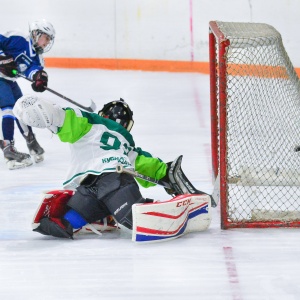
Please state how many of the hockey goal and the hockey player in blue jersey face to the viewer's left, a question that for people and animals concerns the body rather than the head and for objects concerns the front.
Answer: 1

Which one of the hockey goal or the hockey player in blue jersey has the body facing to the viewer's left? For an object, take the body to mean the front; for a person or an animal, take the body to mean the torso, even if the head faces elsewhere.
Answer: the hockey goal

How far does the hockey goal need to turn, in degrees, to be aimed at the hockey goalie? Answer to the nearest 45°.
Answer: approximately 45° to its left

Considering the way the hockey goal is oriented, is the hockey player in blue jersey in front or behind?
in front

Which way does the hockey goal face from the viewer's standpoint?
to the viewer's left

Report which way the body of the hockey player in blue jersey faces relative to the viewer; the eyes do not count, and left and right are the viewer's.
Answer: facing the viewer and to the right of the viewer

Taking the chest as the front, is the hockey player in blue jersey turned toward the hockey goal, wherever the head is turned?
yes
